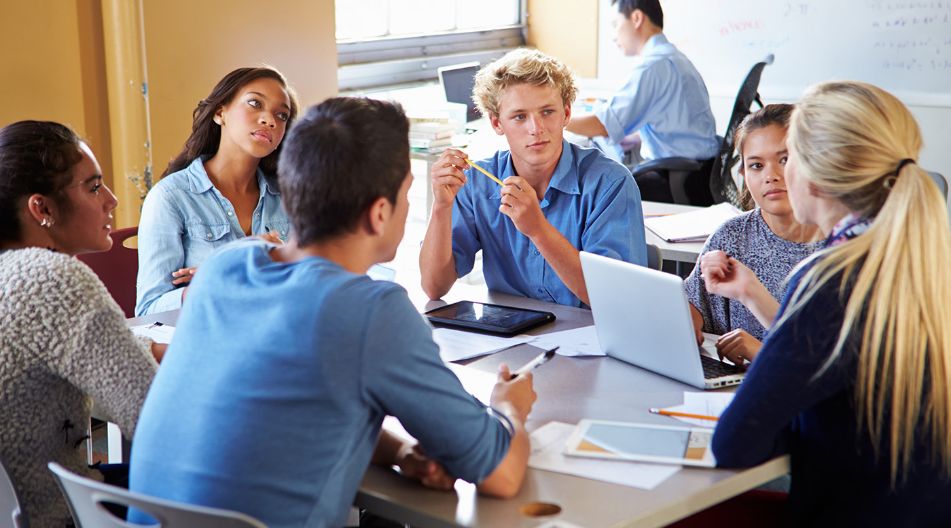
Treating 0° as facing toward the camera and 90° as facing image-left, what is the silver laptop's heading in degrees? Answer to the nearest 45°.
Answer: approximately 225°

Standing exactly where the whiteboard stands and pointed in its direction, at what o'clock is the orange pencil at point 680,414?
The orange pencil is roughly at 12 o'clock from the whiteboard.

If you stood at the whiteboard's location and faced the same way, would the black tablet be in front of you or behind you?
in front

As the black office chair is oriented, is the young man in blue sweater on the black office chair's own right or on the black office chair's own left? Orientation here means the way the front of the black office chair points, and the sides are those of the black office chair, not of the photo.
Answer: on the black office chair's own left

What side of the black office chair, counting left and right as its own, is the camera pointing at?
left

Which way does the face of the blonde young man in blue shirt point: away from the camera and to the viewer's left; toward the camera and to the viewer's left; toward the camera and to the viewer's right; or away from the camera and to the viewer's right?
toward the camera and to the viewer's left

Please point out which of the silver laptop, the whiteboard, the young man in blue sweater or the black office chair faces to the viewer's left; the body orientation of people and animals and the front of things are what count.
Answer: the black office chair

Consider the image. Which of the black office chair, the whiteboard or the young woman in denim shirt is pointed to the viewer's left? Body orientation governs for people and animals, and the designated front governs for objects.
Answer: the black office chair

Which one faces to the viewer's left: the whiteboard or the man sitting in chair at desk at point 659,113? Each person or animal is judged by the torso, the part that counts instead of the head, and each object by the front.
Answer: the man sitting in chair at desk

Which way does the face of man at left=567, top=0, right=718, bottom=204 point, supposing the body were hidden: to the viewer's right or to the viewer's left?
to the viewer's left

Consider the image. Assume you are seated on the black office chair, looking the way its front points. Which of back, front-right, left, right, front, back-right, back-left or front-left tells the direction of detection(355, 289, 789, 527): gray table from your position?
left

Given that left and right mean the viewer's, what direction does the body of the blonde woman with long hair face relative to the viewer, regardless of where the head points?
facing away from the viewer and to the left of the viewer
